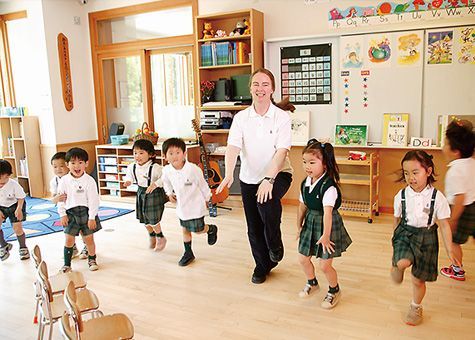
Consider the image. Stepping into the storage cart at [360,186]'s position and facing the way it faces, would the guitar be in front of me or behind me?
in front

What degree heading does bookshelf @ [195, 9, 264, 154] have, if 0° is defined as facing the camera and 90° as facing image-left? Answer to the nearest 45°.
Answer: approximately 45°

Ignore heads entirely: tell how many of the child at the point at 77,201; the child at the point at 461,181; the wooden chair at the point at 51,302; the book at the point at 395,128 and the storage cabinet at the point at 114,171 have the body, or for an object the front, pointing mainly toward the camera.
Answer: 3

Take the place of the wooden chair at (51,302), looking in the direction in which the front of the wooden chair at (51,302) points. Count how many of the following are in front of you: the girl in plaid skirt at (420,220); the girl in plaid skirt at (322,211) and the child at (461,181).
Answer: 3

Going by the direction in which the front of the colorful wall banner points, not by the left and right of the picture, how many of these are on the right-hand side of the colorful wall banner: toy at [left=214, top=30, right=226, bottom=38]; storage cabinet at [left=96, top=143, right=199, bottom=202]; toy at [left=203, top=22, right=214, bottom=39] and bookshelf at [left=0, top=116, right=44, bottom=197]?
4

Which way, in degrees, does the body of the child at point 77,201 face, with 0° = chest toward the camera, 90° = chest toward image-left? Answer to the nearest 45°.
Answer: approximately 0°

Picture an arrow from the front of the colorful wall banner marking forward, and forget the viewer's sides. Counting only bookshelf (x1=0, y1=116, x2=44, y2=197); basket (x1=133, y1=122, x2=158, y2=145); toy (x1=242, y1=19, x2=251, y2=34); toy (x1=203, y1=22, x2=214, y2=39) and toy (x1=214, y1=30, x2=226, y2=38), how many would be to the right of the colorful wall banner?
5

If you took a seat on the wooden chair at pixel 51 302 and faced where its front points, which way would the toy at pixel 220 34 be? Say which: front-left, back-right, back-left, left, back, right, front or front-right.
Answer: front-left
